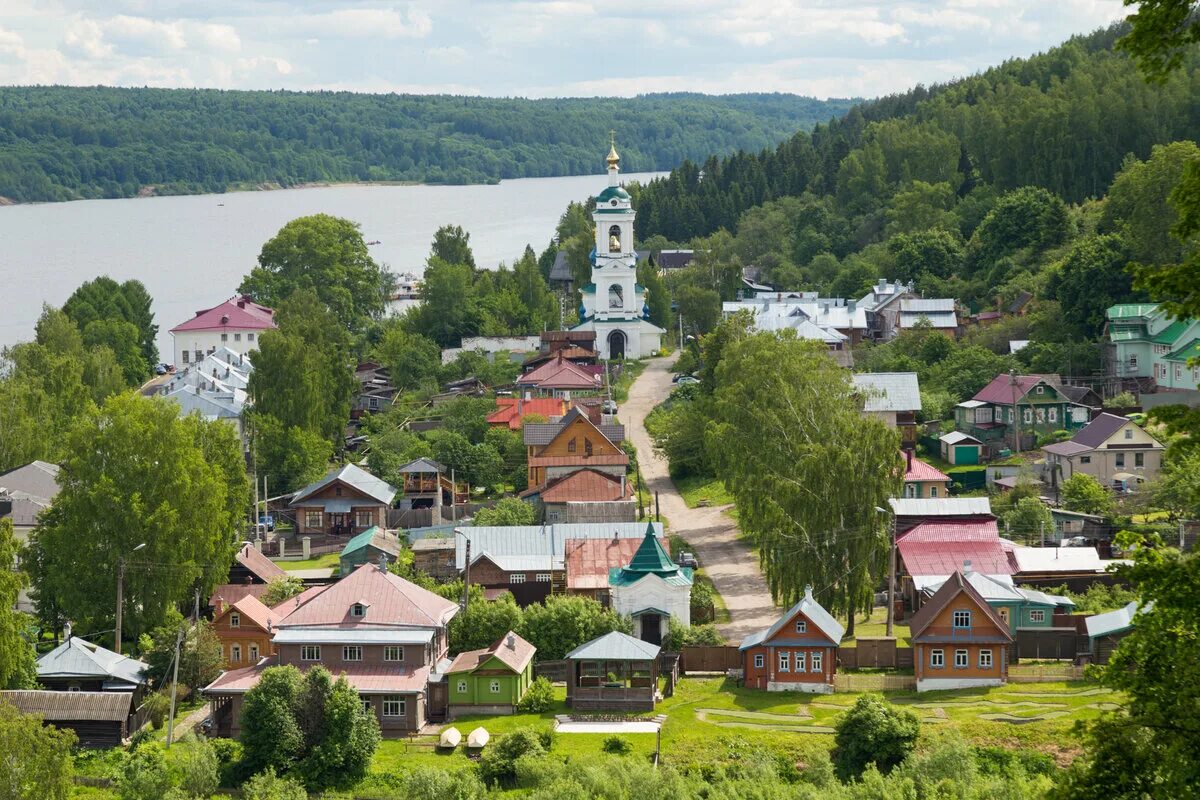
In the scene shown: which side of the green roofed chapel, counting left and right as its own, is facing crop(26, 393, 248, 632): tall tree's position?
right

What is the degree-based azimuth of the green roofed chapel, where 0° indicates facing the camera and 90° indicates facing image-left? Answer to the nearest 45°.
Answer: approximately 0°

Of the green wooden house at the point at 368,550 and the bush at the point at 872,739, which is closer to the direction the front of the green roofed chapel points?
the bush

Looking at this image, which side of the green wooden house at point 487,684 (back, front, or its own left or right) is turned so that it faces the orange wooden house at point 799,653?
left

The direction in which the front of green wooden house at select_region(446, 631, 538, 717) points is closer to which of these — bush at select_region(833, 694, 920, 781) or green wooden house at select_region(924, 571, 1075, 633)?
the bush
